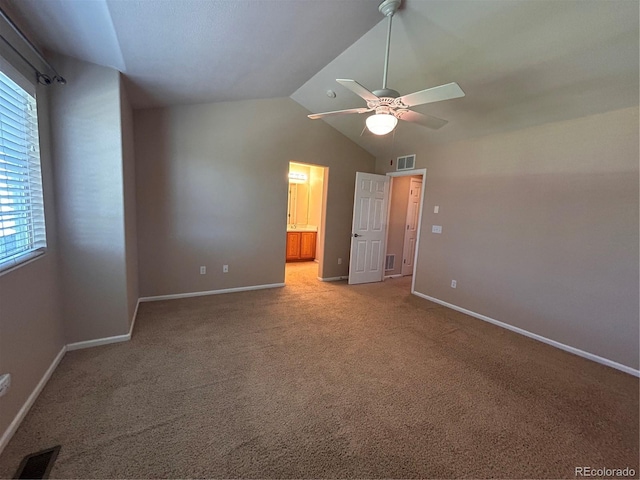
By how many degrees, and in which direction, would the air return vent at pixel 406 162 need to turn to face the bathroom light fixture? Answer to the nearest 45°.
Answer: approximately 90° to its right

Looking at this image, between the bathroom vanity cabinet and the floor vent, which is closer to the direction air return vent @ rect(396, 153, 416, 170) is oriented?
the floor vent

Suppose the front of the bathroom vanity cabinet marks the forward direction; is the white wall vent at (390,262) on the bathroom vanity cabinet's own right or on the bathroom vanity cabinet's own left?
on the bathroom vanity cabinet's own left

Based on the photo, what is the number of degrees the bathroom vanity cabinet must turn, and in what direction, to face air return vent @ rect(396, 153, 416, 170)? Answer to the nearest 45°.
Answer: approximately 45° to its left

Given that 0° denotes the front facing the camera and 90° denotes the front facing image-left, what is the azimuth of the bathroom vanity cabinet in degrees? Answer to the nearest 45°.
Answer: approximately 0°

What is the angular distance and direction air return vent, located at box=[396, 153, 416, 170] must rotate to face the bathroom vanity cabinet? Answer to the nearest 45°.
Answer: approximately 90° to its right

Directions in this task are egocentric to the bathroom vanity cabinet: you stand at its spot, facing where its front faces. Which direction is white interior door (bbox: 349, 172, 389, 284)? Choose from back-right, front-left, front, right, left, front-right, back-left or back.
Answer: front-left

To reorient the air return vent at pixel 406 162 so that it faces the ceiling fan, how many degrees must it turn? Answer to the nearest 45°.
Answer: approximately 45° to its left

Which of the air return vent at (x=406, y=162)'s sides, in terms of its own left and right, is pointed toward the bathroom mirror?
right

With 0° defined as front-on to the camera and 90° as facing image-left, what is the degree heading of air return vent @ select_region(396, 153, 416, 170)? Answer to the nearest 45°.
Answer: approximately 45°
